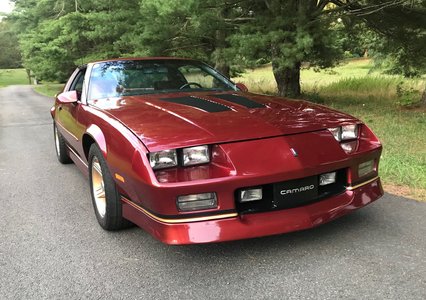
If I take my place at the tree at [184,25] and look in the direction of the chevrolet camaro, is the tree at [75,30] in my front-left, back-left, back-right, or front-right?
back-right

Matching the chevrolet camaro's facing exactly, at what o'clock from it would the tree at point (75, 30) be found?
The tree is roughly at 7 o'clock from the chevrolet camaro.

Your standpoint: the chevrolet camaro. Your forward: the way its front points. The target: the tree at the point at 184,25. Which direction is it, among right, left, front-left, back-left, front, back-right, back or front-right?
back-left

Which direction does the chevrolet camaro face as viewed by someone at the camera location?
facing the viewer and to the right of the viewer
